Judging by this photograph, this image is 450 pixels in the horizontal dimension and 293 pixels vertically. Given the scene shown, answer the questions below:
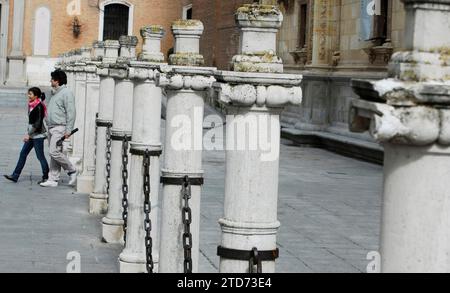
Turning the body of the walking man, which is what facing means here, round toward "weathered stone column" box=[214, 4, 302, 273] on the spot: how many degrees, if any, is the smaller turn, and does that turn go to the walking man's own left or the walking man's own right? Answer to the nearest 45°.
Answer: approximately 90° to the walking man's own left

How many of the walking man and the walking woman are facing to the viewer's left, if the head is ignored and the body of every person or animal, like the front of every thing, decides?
2

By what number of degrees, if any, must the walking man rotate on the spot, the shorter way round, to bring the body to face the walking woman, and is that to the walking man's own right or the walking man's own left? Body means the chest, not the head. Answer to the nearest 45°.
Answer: approximately 45° to the walking man's own right

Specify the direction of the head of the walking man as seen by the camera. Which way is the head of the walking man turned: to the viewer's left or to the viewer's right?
to the viewer's left

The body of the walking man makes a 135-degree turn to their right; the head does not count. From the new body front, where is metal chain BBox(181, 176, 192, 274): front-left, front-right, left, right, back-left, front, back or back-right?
back-right

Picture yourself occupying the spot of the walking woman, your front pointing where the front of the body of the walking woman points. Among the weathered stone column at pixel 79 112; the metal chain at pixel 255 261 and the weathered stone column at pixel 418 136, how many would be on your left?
2

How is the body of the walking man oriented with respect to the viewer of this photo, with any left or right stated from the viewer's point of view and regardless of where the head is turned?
facing to the left of the viewer

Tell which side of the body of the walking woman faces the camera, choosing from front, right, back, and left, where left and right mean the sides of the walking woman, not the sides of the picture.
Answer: left
